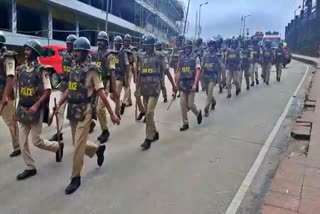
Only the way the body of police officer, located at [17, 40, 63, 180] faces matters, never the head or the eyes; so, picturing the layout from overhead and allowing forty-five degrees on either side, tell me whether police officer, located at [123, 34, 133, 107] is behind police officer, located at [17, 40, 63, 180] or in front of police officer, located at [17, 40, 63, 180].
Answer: behind

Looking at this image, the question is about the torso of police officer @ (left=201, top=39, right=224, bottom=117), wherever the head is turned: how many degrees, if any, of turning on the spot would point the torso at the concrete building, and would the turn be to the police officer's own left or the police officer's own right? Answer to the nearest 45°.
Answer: approximately 90° to the police officer's own right

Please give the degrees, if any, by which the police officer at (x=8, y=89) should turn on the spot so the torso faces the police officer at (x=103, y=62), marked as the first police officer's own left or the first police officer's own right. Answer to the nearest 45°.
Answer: approximately 135° to the first police officer's own left

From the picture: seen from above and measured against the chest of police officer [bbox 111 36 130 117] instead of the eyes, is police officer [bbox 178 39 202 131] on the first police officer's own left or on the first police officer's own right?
on the first police officer's own left

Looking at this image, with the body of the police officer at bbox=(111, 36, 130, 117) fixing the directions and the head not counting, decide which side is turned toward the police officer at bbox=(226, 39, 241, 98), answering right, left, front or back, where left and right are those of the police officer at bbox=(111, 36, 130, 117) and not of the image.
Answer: back

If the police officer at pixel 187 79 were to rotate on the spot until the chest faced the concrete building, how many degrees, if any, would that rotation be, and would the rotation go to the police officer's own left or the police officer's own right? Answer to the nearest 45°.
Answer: approximately 90° to the police officer's own right

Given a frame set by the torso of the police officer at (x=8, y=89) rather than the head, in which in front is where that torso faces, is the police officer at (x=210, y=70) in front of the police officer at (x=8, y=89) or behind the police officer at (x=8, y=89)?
behind

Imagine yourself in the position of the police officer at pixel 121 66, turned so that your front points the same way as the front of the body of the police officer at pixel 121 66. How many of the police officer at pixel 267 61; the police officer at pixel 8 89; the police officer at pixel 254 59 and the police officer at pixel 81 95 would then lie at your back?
2

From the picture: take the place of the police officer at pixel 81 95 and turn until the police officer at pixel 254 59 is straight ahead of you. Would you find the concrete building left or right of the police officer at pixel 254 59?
left

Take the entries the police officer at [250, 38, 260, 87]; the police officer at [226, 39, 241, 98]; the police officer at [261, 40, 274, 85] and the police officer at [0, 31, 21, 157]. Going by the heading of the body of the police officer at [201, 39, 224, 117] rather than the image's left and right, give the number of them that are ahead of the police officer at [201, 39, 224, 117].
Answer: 1

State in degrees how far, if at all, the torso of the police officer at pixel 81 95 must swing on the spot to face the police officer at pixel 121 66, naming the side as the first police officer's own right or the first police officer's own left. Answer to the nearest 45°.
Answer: approximately 135° to the first police officer's own right
